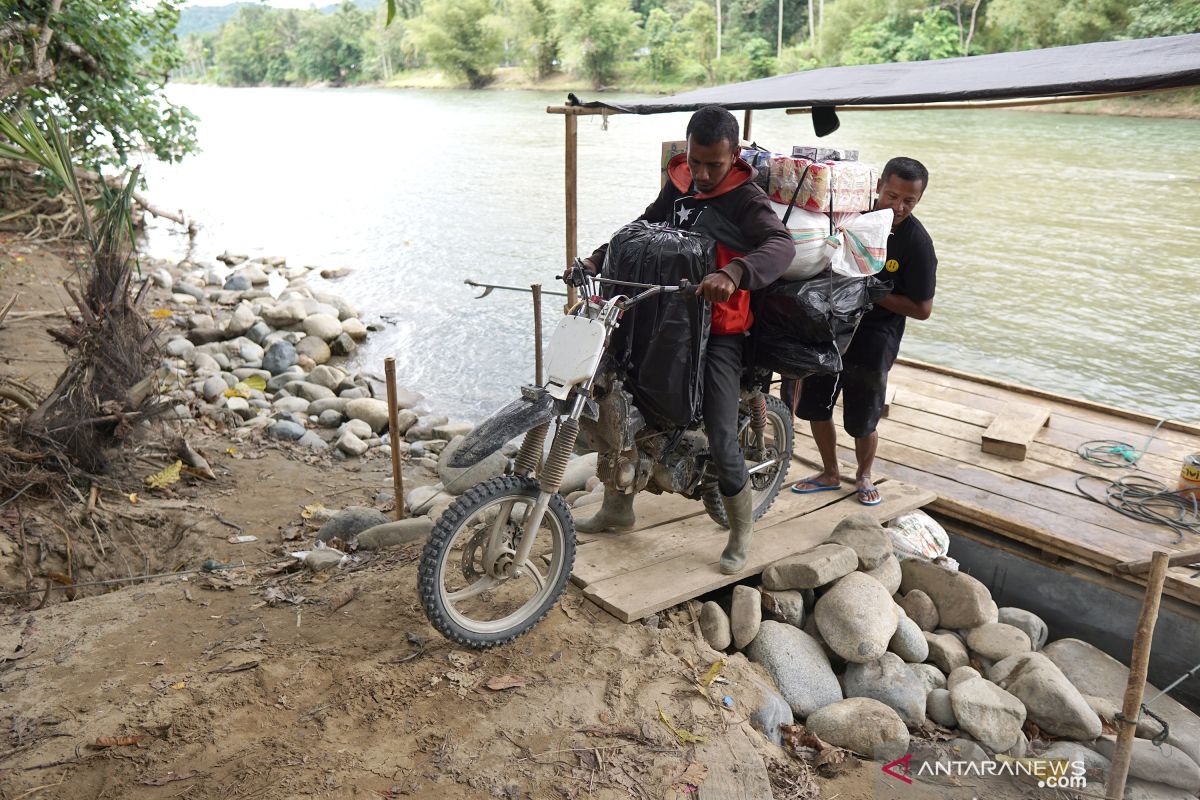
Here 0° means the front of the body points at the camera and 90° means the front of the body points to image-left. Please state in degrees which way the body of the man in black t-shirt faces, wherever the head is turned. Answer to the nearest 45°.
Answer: approximately 45°

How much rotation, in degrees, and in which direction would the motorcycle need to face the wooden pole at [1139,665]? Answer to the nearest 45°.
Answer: approximately 135° to its left

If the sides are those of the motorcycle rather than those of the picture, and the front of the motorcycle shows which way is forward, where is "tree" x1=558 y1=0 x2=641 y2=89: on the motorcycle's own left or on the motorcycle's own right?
on the motorcycle's own right

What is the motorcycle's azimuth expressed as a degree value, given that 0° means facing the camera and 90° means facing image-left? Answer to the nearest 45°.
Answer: approximately 45°

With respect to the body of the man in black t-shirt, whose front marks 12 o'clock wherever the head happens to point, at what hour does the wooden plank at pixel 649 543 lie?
The wooden plank is roughly at 12 o'clock from the man in black t-shirt.

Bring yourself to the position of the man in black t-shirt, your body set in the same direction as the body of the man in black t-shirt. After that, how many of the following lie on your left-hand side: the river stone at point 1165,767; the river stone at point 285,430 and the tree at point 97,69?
1

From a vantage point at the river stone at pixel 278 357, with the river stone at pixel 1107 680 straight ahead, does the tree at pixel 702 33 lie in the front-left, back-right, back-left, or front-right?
back-left
